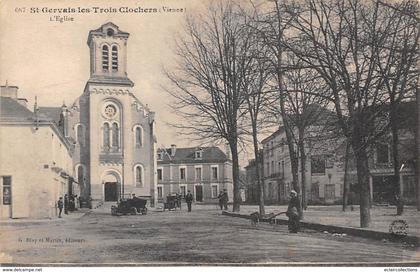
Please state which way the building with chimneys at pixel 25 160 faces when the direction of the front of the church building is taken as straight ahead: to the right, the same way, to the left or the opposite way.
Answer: to the left

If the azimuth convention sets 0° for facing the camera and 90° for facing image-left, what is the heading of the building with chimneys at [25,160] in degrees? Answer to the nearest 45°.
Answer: approximately 270°

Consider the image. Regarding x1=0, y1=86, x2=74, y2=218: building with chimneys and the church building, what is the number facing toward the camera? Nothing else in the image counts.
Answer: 1

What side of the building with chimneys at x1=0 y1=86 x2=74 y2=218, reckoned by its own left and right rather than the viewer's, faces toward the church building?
left

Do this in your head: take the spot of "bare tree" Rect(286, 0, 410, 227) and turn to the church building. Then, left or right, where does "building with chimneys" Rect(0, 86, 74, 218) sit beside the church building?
left
